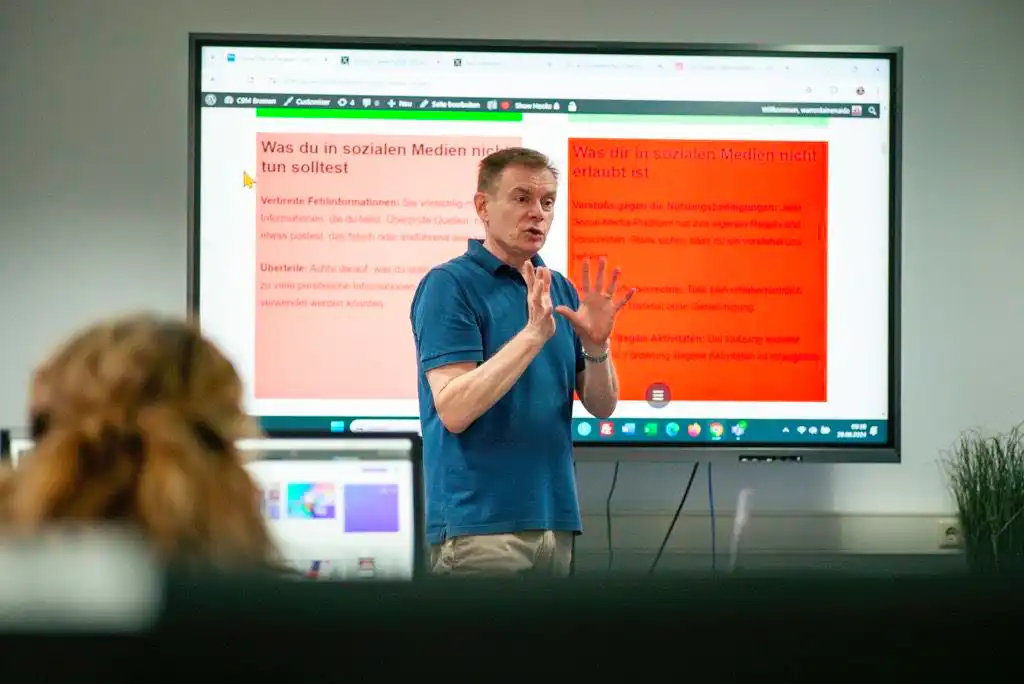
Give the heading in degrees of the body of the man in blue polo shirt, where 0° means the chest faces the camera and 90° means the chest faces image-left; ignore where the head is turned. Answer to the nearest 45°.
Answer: approximately 315°

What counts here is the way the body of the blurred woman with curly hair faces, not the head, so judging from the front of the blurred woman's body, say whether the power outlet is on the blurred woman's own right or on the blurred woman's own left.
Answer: on the blurred woman's own right

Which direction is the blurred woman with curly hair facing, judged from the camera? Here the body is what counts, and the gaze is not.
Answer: away from the camera

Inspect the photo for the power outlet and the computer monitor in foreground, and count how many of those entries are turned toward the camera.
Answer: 2

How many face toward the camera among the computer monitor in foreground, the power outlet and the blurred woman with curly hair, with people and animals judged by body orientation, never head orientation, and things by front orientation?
2

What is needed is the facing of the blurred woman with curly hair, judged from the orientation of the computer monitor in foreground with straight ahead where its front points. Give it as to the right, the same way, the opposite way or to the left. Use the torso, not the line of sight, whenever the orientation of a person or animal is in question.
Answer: the opposite way

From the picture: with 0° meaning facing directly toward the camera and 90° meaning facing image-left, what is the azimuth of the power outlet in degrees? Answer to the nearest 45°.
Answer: approximately 0°

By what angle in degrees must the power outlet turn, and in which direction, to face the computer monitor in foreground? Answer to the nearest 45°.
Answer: approximately 45° to its right

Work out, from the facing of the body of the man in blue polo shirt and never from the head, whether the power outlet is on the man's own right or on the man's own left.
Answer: on the man's own left

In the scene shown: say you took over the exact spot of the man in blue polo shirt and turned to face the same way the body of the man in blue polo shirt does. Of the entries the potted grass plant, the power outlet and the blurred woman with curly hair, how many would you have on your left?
2

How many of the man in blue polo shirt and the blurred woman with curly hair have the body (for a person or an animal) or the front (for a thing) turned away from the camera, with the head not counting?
1
